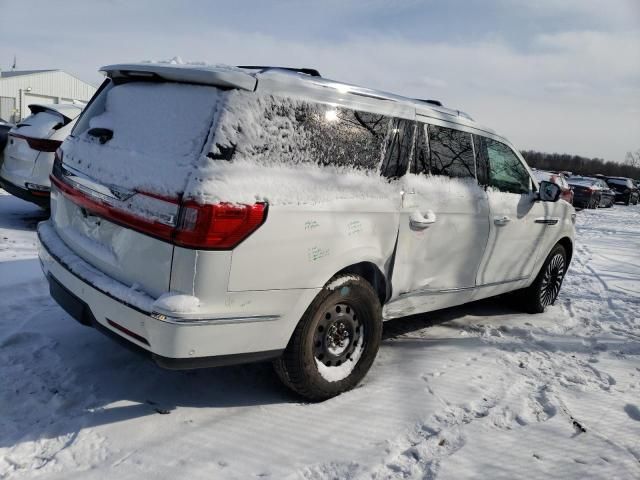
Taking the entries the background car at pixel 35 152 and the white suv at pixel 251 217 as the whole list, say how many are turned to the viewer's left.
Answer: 0

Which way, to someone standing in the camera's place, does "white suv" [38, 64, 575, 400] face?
facing away from the viewer and to the right of the viewer

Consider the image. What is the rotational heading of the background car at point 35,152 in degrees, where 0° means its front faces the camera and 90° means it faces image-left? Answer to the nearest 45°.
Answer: approximately 225°

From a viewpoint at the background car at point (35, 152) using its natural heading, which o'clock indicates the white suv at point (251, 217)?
The white suv is roughly at 4 o'clock from the background car.

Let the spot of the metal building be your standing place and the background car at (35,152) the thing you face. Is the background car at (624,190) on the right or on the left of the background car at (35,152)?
left

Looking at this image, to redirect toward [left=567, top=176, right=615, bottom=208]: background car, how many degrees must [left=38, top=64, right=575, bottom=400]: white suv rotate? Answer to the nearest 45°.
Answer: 0° — it already faces it

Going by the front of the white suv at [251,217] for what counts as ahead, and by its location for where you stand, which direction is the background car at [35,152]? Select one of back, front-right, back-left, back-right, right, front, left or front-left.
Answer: left

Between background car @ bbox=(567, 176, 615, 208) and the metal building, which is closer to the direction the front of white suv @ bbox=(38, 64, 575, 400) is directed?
the background car

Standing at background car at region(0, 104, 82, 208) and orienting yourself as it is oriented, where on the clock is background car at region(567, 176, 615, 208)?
background car at region(567, 176, 615, 208) is roughly at 1 o'clock from background car at region(0, 104, 82, 208).

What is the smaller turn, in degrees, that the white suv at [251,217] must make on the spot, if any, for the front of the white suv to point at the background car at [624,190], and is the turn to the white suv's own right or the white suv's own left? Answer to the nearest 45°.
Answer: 0° — it already faces it
